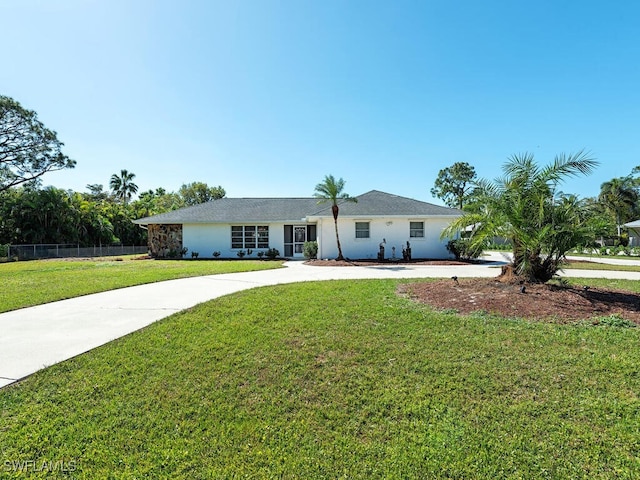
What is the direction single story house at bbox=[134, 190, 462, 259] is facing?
toward the camera

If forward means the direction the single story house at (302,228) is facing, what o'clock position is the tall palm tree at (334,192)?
The tall palm tree is roughly at 11 o'clock from the single story house.

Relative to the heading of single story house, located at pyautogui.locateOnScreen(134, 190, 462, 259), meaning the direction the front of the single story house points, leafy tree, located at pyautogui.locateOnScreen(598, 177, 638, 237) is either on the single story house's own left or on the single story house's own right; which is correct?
on the single story house's own left

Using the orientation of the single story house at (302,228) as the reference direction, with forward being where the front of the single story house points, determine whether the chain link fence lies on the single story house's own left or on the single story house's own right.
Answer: on the single story house's own right

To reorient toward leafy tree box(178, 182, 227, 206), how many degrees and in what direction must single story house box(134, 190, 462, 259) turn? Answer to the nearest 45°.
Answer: approximately 135° to its right

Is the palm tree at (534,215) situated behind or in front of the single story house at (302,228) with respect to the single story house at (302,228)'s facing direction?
in front

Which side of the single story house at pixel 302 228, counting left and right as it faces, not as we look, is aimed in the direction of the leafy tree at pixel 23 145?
right

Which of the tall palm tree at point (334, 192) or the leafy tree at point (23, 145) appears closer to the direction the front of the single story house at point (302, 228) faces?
the tall palm tree

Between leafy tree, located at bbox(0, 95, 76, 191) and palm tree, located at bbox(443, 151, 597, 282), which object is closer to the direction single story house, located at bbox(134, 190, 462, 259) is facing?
the palm tree
